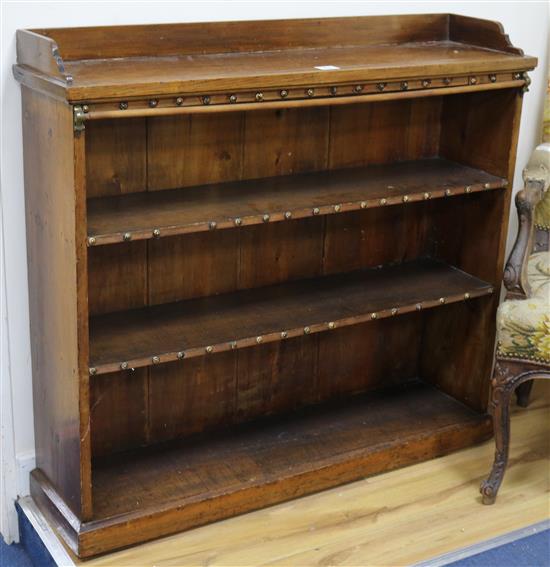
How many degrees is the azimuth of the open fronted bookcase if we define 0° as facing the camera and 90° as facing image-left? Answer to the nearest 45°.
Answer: approximately 315°

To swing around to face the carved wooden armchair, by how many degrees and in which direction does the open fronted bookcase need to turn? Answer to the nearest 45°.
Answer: approximately 45° to its left
